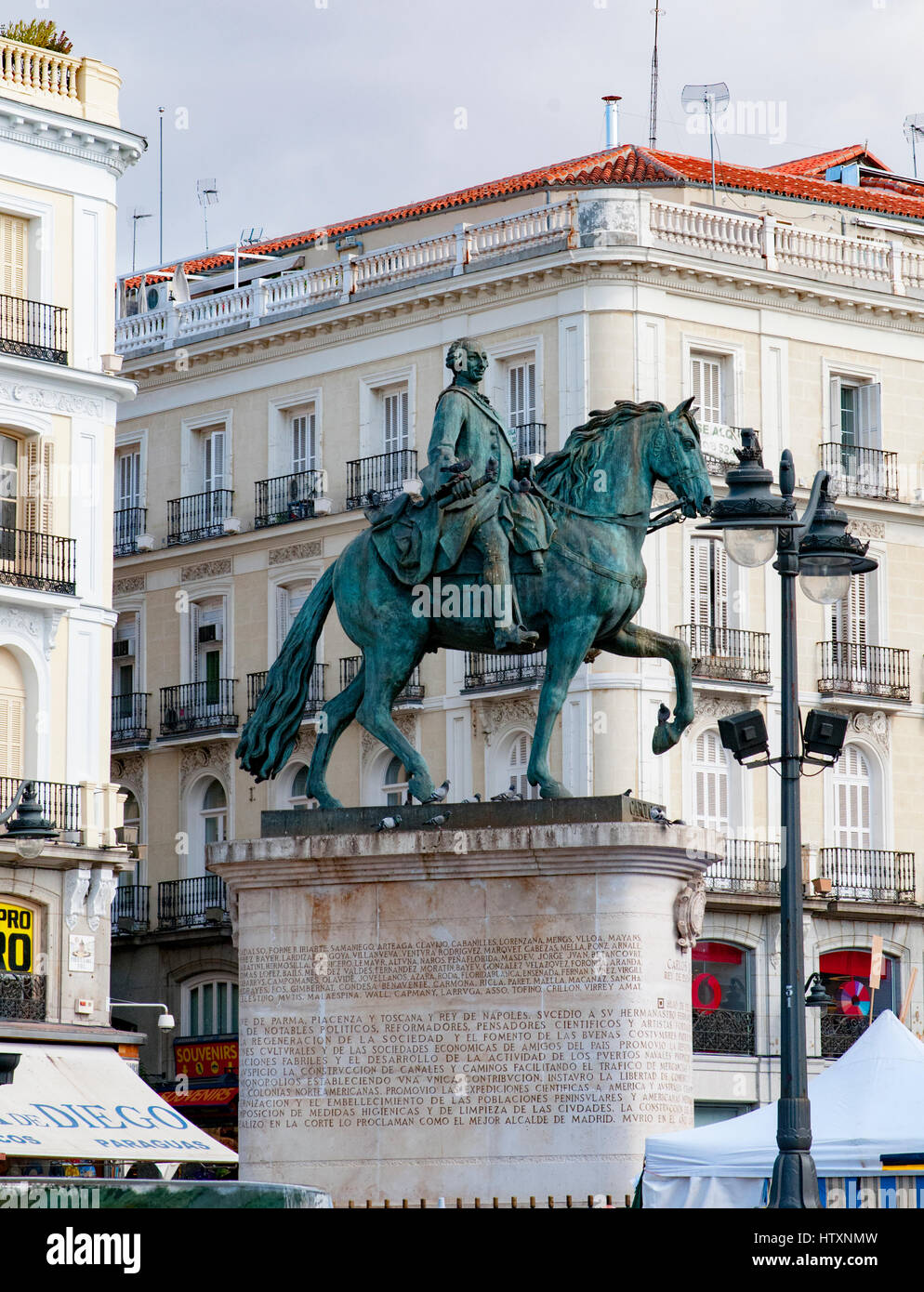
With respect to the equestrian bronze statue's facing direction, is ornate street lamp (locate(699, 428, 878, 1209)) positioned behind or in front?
in front

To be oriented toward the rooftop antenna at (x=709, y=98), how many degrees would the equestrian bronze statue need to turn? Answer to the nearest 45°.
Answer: approximately 90° to its left

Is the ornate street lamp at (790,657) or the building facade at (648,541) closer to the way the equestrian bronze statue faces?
the ornate street lamp

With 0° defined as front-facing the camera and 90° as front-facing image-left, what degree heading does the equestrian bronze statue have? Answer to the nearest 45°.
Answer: approximately 270°

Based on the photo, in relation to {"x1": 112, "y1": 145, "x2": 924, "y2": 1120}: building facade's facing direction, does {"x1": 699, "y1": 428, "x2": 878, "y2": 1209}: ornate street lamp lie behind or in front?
in front

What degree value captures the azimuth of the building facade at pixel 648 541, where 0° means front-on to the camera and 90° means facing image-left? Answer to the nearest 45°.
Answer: approximately 0°

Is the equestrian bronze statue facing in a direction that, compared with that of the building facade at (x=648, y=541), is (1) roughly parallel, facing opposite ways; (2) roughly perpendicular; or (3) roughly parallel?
roughly perpendicular

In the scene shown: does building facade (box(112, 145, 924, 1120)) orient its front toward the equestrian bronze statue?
yes

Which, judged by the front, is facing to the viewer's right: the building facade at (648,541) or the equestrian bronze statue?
the equestrian bronze statue

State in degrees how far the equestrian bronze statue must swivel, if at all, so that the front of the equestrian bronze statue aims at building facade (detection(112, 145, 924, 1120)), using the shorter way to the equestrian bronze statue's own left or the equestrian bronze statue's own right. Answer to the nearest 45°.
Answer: approximately 90° to the equestrian bronze statue's own left

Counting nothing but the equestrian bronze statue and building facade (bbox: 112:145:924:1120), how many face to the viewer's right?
1
